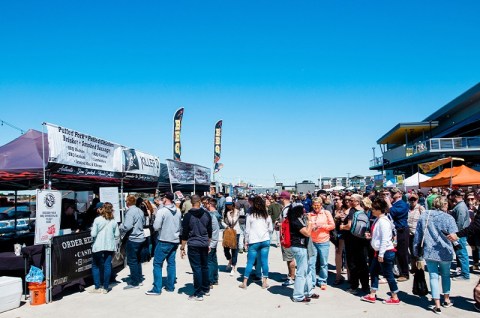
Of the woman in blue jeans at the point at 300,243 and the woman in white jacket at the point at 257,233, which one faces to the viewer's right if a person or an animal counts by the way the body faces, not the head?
the woman in blue jeans

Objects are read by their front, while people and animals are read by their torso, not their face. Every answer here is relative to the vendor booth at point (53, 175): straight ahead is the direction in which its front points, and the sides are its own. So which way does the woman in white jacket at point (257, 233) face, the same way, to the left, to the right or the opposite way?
to the left

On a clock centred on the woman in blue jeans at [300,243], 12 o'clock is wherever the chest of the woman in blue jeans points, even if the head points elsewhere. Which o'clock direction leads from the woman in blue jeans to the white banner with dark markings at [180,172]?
The white banner with dark markings is roughly at 8 o'clock from the woman in blue jeans.

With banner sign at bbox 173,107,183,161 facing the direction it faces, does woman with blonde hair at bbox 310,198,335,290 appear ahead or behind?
ahead

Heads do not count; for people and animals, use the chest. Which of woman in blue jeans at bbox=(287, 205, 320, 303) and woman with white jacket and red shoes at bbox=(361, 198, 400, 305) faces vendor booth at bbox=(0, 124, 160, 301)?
the woman with white jacket and red shoes

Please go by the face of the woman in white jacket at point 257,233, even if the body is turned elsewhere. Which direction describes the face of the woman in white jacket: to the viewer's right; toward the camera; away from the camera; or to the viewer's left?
away from the camera

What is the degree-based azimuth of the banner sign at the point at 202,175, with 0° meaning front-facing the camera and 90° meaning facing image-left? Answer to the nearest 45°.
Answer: approximately 315°
